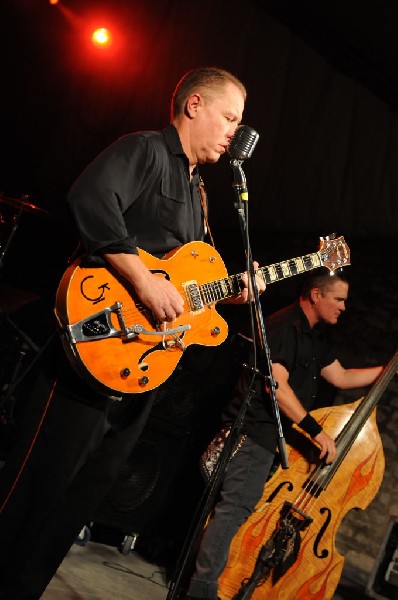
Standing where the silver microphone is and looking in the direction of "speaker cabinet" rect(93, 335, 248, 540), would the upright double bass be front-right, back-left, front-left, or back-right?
front-right

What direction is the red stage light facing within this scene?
toward the camera

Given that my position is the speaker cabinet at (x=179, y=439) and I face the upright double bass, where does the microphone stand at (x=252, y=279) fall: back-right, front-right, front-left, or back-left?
front-right

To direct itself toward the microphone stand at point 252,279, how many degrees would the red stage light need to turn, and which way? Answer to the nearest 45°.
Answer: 0° — it already faces it

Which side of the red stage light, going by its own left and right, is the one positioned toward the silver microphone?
front

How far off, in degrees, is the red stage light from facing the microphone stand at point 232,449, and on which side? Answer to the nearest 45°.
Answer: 0° — it already faces it
